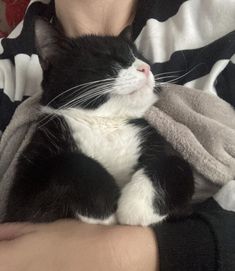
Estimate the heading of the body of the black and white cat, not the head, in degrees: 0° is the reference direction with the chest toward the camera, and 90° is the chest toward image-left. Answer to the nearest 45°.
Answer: approximately 315°
